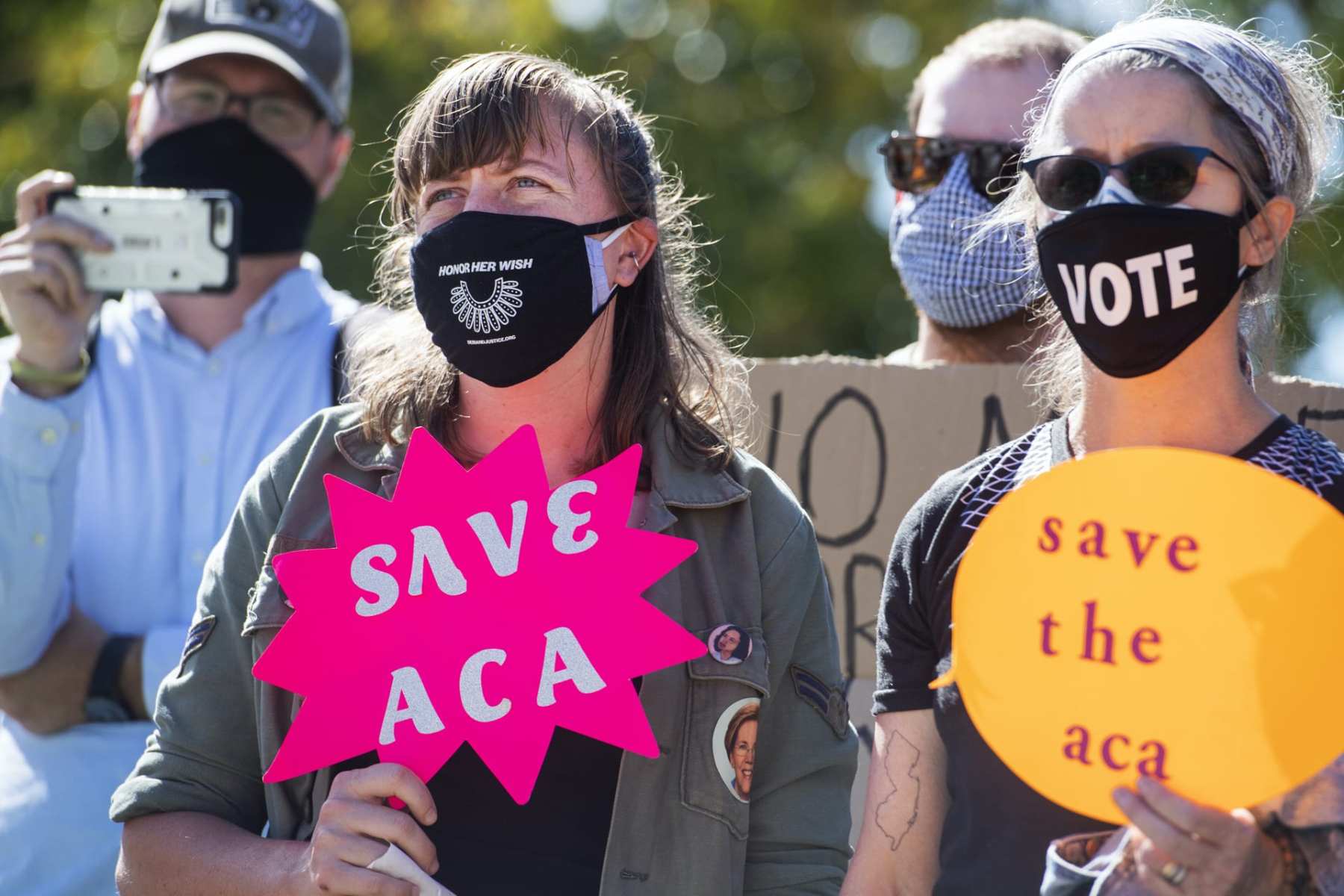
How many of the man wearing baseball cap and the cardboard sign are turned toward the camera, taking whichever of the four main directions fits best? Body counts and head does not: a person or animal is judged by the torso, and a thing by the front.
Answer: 2

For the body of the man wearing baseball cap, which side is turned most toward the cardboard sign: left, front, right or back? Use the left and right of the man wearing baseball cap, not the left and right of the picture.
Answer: left

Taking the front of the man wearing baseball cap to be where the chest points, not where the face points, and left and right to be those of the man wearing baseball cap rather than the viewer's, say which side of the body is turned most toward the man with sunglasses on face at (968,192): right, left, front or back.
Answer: left

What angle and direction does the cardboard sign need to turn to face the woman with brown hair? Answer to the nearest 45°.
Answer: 0° — it already faces them

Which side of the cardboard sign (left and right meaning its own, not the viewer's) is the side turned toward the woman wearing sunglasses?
front

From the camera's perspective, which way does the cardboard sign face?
toward the camera

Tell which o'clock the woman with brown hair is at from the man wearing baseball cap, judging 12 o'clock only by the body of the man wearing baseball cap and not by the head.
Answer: The woman with brown hair is roughly at 11 o'clock from the man wearing baseball cap.

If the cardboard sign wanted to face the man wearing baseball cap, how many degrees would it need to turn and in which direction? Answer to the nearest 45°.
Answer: approximately 90° to its right

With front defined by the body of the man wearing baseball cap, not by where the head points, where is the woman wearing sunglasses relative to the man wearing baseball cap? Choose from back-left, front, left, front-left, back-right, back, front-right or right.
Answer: front-left

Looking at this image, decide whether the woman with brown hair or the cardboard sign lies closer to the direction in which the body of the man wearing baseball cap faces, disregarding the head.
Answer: the woman with brown hair

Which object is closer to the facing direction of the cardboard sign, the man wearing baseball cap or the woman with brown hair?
the woman with brown hair

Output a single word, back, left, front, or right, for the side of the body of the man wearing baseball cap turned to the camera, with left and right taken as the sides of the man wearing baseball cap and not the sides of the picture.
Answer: front

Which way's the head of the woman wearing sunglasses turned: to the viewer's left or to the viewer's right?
to the viewer's left
